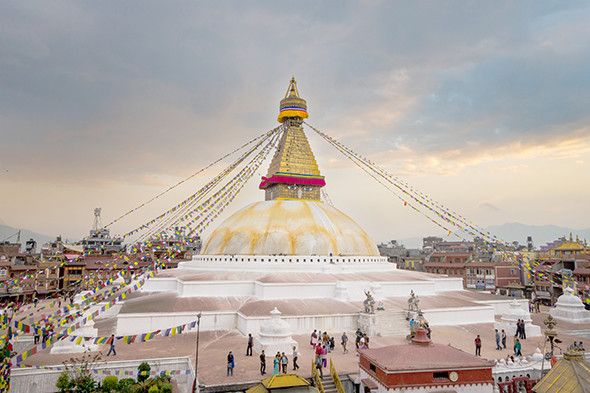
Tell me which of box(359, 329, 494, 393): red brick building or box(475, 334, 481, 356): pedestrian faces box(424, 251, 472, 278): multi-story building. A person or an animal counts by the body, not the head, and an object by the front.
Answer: the pedestrian

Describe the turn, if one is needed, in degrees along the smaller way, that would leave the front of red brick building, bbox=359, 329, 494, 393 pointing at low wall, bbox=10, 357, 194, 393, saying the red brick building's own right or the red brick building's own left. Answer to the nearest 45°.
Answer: approximately 90° to the red brick building's own right

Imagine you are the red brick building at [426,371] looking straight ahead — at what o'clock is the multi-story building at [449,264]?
The multi-story building is roughly at 6 o'clock from the red brick building.

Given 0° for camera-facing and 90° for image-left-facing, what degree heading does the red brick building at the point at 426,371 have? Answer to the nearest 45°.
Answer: approximately 0°

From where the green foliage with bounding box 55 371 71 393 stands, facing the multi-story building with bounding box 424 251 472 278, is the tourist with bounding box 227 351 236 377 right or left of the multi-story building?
right

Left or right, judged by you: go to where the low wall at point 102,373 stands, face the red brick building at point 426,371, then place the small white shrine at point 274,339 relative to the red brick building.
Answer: left

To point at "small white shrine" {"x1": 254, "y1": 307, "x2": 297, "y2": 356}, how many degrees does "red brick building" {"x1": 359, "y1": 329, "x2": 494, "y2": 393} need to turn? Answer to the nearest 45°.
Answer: approximately 135° to its right

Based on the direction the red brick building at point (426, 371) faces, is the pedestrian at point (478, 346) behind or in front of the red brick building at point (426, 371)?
behind
